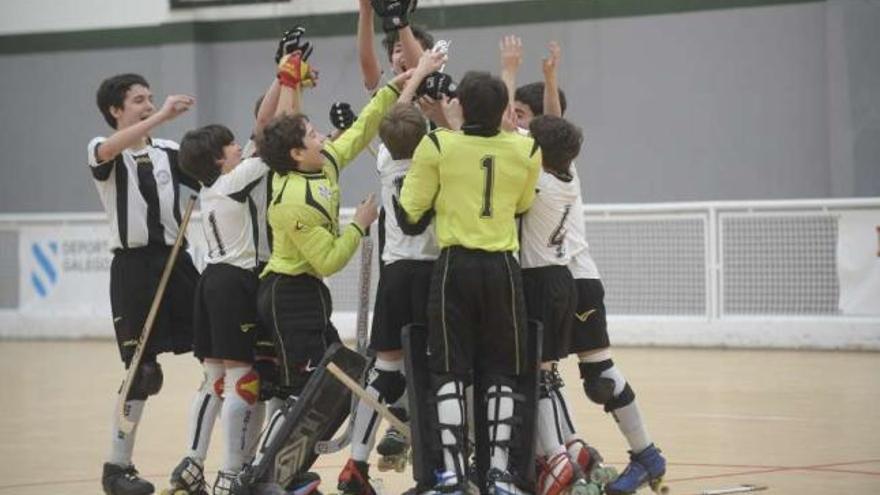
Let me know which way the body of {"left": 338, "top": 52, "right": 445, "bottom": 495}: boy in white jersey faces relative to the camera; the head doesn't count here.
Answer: away from the camera

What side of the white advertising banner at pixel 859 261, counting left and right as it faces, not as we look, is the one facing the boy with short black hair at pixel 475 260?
front

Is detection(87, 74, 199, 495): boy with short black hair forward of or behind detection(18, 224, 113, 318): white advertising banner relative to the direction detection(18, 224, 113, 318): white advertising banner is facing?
forward

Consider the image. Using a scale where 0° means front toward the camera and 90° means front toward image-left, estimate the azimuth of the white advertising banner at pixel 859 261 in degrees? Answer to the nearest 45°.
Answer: approximately 0°

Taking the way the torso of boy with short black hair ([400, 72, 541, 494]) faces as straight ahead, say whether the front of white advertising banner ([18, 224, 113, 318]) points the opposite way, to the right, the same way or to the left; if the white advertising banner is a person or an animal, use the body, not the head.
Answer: the opposite way

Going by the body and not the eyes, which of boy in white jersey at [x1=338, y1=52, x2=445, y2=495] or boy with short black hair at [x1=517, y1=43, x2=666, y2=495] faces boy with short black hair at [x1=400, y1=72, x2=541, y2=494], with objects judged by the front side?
boy with short black hair at [x1=517, y1=43, x2=666, y2=495]

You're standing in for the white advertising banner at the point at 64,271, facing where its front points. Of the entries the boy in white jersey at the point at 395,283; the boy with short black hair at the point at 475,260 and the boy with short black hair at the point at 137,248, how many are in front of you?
3

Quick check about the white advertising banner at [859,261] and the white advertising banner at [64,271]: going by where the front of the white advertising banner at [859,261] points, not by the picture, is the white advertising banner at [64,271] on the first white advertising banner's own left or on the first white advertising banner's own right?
on the first white advertising banner's own right

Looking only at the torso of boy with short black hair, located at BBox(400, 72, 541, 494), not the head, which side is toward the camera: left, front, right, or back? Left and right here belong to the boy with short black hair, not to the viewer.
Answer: back

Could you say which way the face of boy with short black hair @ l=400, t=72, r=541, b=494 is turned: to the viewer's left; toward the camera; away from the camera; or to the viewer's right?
away from the camera
